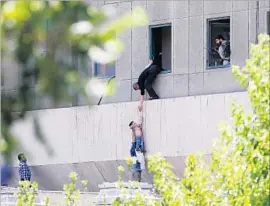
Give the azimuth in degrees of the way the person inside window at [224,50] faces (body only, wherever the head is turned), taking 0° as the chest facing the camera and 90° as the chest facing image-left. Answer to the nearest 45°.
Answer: approximately 90°

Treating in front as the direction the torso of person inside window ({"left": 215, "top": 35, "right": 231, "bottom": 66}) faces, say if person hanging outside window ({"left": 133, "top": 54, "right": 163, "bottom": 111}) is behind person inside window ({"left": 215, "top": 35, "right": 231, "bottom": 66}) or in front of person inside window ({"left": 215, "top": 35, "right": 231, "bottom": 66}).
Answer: in front
